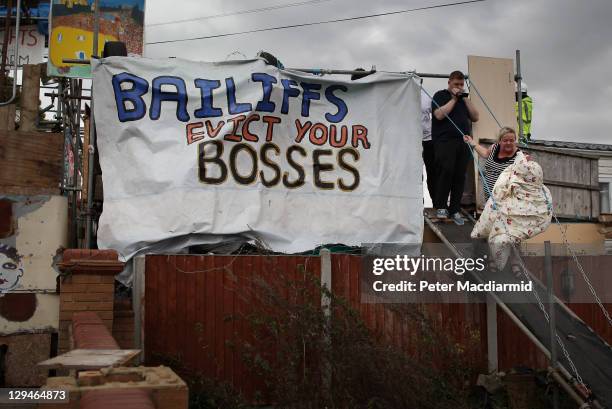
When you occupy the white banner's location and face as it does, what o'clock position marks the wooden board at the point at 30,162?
The wooden board is roughly at 2 o'clock from the white banner.

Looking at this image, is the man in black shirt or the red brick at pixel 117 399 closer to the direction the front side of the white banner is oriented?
the red brick

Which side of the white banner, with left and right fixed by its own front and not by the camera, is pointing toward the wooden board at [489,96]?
left

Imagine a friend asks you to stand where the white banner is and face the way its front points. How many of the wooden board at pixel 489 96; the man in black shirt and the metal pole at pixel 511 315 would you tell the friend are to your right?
0

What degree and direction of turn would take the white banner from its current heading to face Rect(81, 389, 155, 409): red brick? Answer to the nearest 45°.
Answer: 0° — it already faces it

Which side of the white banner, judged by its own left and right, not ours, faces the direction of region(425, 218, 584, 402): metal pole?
left

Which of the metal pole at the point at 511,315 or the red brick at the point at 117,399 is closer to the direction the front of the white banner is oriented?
the red brick

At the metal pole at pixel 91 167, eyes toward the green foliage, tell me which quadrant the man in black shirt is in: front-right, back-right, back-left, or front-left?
front-left

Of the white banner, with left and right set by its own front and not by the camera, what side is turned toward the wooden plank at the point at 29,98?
right

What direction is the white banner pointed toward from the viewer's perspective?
toward the camera

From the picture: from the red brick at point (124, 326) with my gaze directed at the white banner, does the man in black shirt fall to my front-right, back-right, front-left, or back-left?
front-right

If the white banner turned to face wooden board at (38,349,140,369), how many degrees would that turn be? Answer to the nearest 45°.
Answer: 0° — it already faces it
